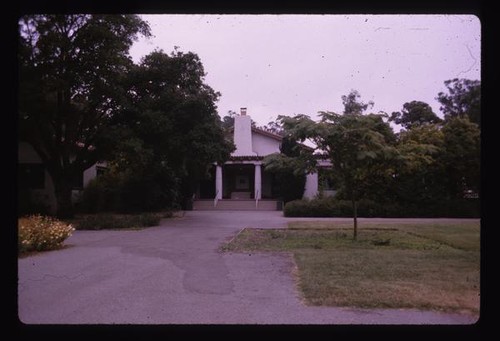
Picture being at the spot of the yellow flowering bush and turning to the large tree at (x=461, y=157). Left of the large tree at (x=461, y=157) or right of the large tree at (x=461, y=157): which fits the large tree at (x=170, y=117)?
left

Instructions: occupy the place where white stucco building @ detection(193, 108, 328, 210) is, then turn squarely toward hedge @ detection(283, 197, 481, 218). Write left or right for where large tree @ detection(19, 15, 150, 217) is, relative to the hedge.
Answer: right

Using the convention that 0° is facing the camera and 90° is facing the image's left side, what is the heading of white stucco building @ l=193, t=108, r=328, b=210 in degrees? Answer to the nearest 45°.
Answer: approximately 0°

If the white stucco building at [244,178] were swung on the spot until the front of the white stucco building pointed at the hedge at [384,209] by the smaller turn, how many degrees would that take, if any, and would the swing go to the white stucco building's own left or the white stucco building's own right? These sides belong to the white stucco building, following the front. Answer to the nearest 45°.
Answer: approximately 45° to the white stucco building's own left

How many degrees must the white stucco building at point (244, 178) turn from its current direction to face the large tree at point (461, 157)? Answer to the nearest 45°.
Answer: approximately 45° to its left
